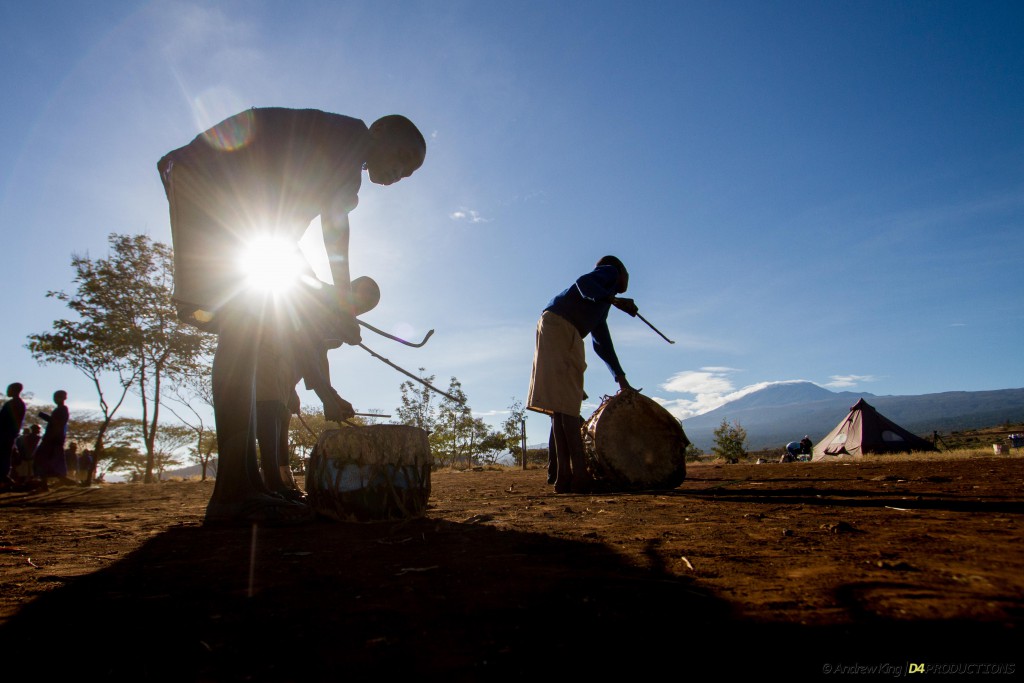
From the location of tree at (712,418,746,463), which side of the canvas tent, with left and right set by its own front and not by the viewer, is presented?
front

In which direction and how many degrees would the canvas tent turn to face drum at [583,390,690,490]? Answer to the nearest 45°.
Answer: approximately 45° to its left

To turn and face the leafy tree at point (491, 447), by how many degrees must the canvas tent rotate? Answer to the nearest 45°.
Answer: approximately 45° to its right

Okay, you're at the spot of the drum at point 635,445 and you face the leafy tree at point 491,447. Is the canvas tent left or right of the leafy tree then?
right

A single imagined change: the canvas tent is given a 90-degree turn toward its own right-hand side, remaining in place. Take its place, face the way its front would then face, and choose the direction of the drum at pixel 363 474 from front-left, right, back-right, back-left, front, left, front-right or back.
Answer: back-left

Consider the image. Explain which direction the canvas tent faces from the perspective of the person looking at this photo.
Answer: facing the viewer and to the left of the viewer
